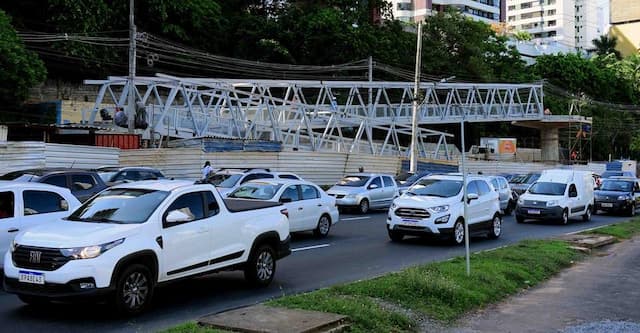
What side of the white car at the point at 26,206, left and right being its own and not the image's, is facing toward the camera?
left

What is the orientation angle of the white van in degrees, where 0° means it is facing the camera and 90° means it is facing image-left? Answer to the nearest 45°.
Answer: approximately 45°

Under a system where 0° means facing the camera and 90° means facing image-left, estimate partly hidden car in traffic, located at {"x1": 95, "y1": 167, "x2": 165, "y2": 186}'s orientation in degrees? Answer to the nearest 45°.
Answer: approximately 45°

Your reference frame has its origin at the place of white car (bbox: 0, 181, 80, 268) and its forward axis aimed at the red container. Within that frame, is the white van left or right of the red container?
right

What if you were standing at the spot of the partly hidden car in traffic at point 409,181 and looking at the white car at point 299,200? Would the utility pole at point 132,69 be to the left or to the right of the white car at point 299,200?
right

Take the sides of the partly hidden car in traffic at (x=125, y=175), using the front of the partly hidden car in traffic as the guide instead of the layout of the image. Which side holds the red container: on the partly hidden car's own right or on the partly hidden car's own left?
on the partly hidden car's own right

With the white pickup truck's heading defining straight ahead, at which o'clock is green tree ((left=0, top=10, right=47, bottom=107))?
The green tree is roughly at 4 o'clock from the white pickup truck.

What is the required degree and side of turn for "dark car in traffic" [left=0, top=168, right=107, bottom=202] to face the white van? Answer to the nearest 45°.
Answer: approximately 135° to its left

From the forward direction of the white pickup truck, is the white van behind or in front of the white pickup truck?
behind

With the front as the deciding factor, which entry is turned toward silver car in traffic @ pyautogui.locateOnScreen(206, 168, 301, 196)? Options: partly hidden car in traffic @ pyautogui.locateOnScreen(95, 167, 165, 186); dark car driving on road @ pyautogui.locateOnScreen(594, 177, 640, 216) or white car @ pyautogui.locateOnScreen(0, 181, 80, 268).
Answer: dark car driving on road @ pyautogui.locateOnScreen(594, 177, 640, 216)

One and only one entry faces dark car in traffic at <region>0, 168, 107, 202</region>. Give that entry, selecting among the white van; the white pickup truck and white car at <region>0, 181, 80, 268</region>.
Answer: the white van

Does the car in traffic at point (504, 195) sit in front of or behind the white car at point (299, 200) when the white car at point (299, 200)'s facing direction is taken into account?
behind

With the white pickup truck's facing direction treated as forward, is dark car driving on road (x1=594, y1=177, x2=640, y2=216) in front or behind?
behind
